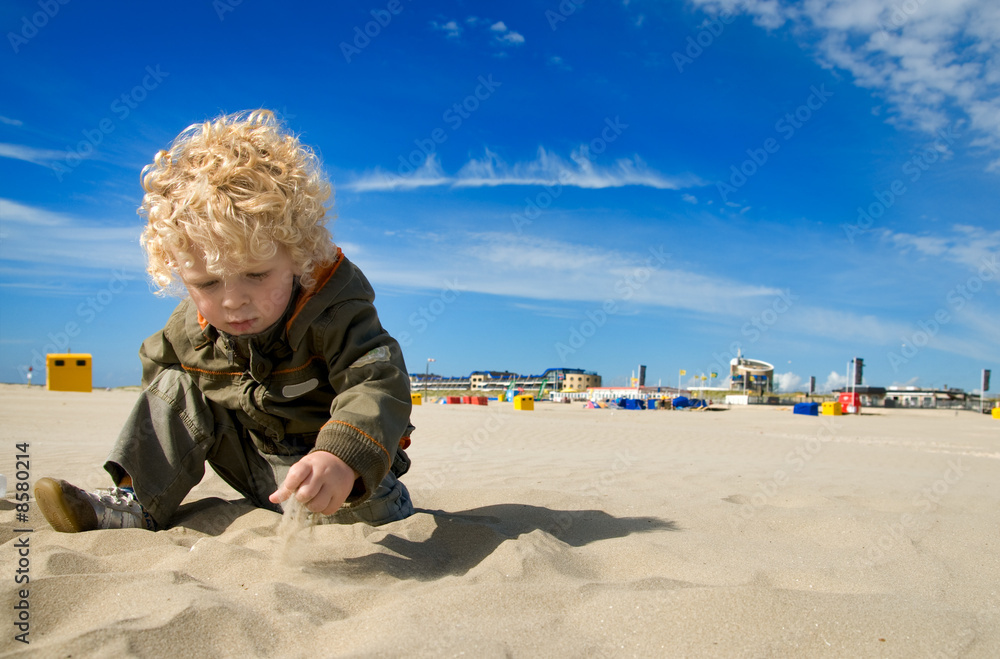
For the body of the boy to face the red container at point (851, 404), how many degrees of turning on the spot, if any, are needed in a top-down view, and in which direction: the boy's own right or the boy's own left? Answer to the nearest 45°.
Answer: approximately 180°

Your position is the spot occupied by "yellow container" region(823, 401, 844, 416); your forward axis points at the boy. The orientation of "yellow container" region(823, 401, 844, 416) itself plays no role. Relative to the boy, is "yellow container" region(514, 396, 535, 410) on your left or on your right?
right

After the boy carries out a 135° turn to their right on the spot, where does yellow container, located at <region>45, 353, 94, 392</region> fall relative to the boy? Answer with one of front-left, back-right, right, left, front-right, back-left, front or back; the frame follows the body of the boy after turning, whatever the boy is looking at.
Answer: front

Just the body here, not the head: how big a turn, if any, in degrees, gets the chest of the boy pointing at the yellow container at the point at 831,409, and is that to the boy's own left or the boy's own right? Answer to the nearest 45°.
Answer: approximately 180°
